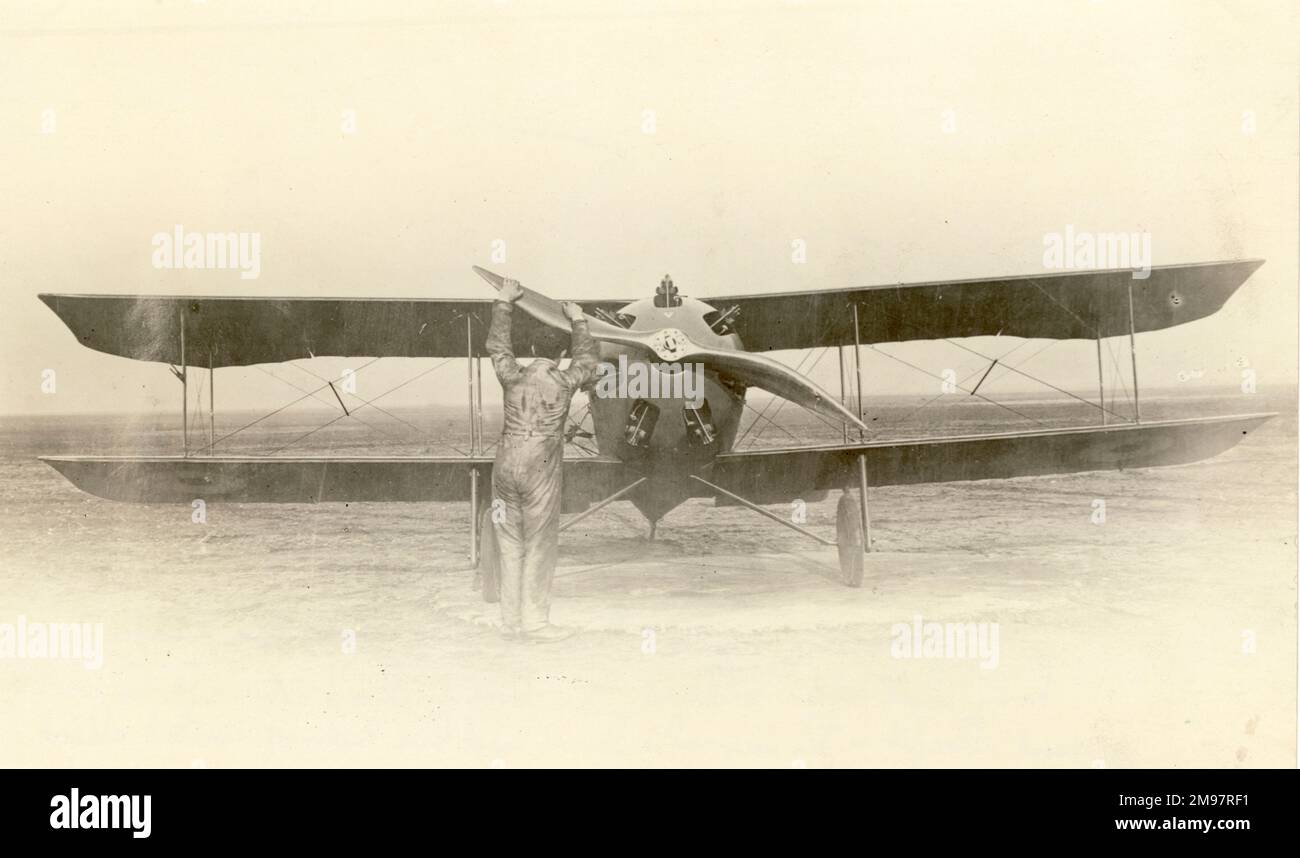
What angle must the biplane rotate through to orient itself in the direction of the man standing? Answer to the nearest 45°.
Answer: approximately 45° to its right

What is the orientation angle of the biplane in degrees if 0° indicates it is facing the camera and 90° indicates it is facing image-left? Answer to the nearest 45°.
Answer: approximately 0°
